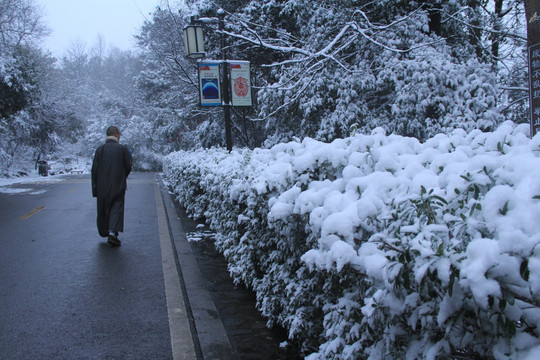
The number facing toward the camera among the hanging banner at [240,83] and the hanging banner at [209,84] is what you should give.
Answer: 2

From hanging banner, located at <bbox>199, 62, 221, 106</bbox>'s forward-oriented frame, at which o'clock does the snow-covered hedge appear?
The snow-covered hedge is roughly at 12 o'clock from the hanging banner.

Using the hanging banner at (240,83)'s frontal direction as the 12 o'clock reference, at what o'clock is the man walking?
The man walking is roughly at 1 o'clock from the hanging banner.

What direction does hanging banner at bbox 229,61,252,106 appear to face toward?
toward the camera

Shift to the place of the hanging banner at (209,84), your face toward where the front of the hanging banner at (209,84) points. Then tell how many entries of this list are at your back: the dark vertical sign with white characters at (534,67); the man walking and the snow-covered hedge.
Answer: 0

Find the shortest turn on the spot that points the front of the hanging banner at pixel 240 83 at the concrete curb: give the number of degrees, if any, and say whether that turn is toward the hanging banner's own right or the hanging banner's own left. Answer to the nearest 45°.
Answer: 0° — it already faces it

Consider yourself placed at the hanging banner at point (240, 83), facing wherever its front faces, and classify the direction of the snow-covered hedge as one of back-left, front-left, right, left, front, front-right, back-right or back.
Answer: front

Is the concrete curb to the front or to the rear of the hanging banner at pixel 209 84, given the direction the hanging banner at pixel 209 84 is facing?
to the front

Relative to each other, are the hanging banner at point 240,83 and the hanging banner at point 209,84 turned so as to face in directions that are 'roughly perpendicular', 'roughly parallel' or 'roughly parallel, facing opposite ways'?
roughly parallel

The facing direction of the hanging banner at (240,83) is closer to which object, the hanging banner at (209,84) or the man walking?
the man walking

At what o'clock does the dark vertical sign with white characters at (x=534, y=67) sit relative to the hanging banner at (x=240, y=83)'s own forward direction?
The dark vertical sign with white characters is roughly at 11 o'clock from the hanging banner.

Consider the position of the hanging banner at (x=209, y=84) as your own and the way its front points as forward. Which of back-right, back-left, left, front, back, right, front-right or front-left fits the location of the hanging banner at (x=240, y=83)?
left

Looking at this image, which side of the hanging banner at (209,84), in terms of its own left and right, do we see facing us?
front

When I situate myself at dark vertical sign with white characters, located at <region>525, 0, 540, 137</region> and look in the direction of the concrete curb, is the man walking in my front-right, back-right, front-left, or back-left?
front-right
